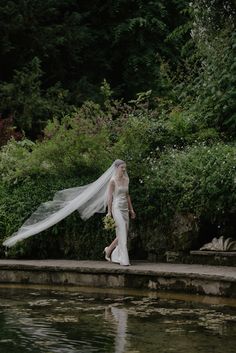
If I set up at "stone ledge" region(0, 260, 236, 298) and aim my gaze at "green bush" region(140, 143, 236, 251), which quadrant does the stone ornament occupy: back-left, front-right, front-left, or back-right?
front-right

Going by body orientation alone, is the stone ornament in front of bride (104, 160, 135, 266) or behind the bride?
in front

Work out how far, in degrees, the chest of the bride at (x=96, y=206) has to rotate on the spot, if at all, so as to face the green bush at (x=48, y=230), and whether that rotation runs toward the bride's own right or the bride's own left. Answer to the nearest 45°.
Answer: approximately 180°

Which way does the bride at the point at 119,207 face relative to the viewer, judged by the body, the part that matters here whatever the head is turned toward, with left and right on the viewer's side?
facing the viewer and to the right of the viewer

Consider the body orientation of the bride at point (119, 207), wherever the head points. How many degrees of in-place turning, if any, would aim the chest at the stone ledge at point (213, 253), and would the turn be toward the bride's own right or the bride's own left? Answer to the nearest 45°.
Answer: approximately 45° to the bride's own left

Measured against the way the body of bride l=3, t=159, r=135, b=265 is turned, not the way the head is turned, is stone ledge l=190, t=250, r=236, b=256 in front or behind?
in front
